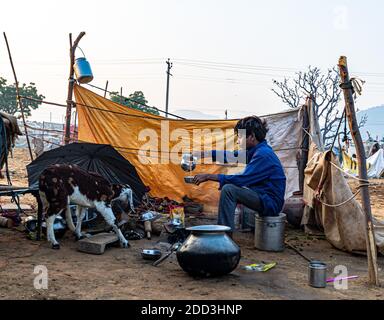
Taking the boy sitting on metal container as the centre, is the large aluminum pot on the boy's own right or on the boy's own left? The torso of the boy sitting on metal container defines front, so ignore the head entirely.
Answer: on the boy's own left

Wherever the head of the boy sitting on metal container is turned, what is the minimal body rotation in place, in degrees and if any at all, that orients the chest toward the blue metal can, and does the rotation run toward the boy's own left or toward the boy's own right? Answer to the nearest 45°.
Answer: approximately 45° to the boy's own right

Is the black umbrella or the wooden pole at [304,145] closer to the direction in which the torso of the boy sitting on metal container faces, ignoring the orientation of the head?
the black umbrella

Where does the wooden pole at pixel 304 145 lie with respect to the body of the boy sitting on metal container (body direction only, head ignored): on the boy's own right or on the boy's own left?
on the boy's own right

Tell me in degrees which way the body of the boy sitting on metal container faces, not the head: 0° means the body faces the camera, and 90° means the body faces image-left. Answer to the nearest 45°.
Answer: approximately 90°

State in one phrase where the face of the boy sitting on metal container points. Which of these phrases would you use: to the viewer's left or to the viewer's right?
to the viewer's left
